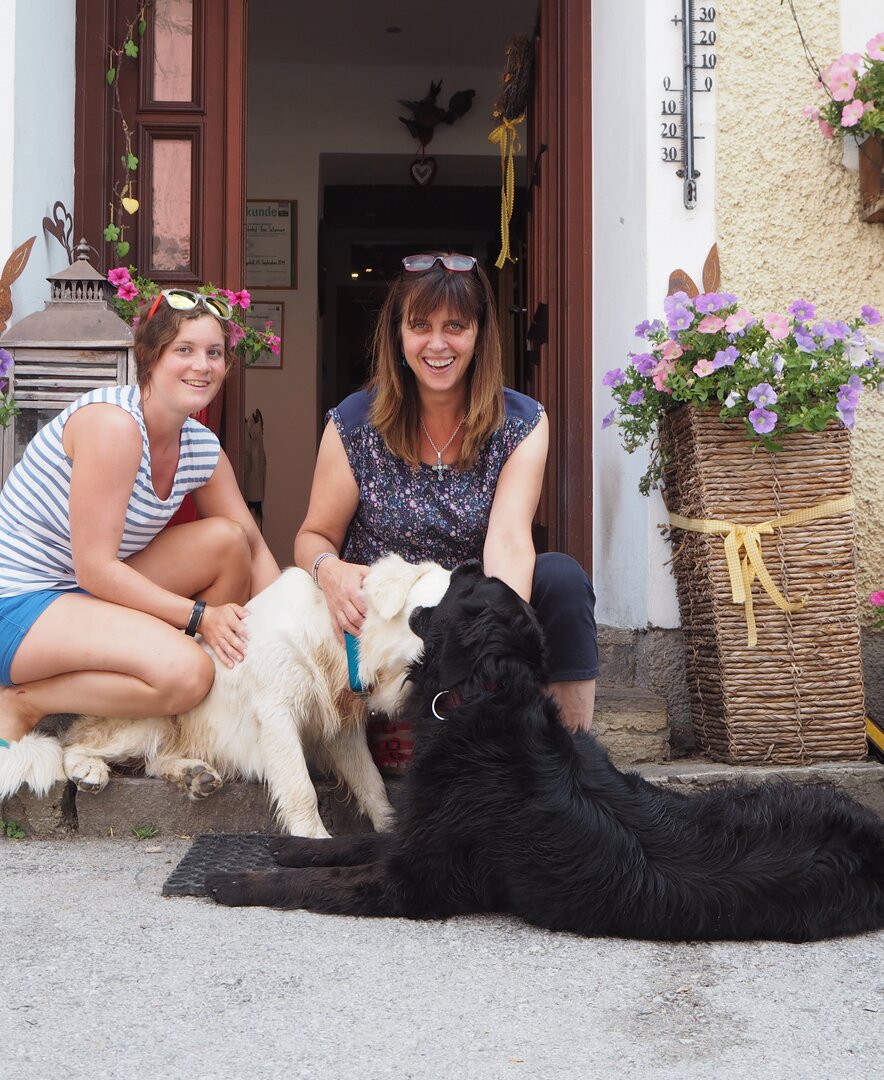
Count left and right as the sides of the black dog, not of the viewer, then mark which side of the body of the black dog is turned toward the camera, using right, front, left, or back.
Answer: left

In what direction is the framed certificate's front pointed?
toward the camera

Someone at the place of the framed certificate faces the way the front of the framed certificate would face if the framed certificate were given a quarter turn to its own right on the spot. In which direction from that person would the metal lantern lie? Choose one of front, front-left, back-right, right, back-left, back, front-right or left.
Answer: left

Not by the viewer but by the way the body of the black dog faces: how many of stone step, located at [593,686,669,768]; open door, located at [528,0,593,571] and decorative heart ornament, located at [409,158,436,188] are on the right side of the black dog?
3

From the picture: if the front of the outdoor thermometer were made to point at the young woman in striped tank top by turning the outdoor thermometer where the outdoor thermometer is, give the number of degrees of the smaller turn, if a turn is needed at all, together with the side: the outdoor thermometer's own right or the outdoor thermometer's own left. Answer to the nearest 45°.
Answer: approximately 45° to the outdoor thermometer's own right

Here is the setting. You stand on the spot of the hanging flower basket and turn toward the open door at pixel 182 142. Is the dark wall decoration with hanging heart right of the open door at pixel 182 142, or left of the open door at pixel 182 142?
right

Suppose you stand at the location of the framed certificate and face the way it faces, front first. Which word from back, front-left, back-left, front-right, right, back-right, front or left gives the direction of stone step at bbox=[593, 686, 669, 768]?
front

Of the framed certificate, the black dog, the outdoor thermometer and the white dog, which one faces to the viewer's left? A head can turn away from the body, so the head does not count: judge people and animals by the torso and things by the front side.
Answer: the black dog

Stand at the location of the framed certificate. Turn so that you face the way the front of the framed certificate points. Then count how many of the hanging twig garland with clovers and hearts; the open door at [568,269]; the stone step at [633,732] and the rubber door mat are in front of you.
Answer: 4
